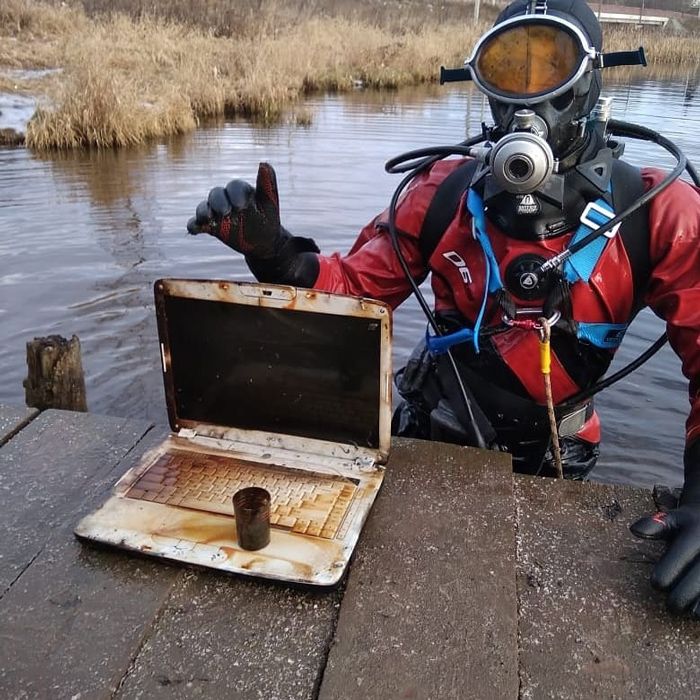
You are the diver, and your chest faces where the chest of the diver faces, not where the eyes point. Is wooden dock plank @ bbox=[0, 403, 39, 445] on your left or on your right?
on your right

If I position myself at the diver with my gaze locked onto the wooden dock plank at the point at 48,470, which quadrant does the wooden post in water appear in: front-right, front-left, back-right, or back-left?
front-right

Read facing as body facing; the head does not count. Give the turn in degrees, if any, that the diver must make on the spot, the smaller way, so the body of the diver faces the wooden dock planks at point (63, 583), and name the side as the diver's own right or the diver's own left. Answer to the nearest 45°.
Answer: approximately 45° to the diver's own right

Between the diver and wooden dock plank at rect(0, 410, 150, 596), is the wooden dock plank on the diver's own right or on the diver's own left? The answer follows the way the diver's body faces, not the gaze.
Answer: on the diver's own right

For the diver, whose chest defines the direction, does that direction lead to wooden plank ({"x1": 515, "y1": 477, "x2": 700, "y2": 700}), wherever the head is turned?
yes

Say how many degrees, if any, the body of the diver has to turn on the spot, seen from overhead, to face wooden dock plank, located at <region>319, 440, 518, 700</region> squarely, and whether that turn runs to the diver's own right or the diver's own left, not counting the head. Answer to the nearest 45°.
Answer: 0° — they already face it

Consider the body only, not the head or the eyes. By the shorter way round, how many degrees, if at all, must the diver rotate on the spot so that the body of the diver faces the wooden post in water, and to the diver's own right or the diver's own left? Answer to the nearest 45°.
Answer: approximately 90° to the diver's own right

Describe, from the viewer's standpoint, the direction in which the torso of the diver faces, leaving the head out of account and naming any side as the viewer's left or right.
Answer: facing the viewer

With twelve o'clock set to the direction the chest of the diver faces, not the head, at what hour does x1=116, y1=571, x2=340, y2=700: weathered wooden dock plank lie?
The weathered wooden dock plank is roughly at 1 o'clock from the diver.

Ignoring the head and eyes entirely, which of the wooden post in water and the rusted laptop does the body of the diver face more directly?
the rusted laptop

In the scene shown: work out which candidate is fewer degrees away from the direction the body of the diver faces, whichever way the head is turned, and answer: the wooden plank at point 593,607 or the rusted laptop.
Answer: the wooden plank

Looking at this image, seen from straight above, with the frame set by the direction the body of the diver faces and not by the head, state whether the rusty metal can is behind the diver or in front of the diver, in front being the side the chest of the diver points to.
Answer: in front
